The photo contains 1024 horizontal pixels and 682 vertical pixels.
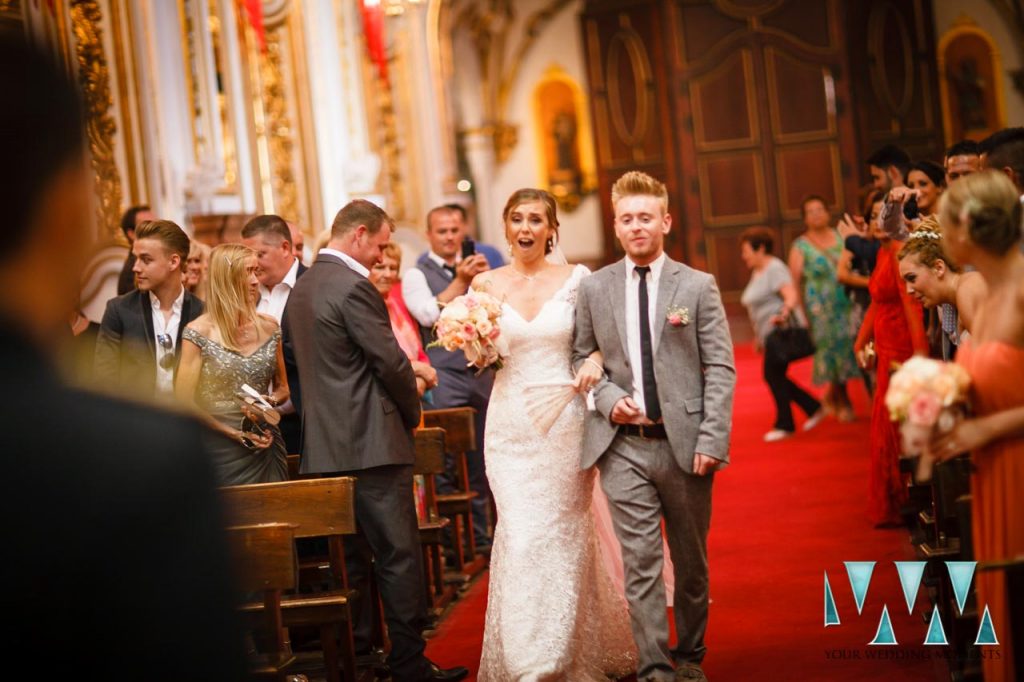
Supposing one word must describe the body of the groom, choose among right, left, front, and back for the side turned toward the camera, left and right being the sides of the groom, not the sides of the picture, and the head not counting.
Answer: front

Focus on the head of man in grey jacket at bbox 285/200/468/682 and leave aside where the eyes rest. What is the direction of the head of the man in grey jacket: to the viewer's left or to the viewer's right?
to the viewer's right

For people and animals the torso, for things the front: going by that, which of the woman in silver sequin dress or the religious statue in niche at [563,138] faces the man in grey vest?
the religious statue in niche

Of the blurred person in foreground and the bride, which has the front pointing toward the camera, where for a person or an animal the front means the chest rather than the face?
the bride

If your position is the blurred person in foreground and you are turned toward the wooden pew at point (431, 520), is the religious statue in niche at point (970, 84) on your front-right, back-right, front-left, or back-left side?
front-right

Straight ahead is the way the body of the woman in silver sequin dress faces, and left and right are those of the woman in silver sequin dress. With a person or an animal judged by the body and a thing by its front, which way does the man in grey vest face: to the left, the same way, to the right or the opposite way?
the same way

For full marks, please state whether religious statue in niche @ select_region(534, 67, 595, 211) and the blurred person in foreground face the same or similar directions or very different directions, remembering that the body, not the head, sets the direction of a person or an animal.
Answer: very different directions

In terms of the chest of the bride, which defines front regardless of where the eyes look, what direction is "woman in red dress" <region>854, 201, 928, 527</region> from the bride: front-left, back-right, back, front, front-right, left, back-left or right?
back-left

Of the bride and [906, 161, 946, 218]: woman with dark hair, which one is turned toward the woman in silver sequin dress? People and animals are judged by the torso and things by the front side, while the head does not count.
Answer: the woman with dark hair

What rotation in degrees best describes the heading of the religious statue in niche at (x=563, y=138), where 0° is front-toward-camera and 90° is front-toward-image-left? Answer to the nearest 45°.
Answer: approximately 0°

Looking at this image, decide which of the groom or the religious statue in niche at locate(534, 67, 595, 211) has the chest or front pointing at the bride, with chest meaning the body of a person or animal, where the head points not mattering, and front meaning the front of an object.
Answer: the religious statue in niche

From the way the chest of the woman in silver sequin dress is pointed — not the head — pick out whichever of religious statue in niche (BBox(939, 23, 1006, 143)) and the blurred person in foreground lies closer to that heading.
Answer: the blurred person in foreground

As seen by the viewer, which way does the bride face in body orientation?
toward the camera

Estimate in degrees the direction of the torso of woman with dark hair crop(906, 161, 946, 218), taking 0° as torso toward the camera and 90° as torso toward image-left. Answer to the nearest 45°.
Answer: approximately 45°

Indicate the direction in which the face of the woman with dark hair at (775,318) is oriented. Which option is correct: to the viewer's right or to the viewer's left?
to the viewer's left

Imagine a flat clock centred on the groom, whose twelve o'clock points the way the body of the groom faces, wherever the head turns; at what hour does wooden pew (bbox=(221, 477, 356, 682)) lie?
The wooden pew is roughly at 3 o'clock from the groom.

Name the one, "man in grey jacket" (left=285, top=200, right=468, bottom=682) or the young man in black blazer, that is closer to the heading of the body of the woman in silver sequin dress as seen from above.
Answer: the man in grey jacket

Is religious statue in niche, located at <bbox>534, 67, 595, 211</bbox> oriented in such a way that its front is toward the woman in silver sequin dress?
yes

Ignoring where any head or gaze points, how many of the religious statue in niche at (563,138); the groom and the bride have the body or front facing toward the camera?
3
